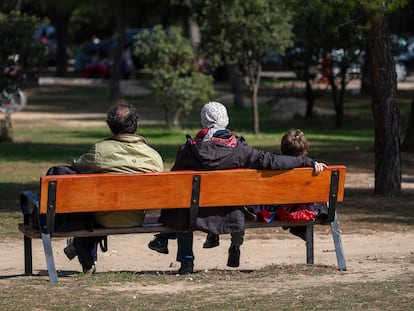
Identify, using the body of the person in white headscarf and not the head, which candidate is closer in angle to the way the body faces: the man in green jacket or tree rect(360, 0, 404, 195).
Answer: the tree

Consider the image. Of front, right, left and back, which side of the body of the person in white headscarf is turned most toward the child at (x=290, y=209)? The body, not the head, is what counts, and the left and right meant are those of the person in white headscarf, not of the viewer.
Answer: right

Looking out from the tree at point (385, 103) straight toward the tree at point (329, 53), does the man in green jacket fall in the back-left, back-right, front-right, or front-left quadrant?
back-left

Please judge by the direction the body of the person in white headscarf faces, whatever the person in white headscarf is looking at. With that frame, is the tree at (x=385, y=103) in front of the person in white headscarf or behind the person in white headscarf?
in front

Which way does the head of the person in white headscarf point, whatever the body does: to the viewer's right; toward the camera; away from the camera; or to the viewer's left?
away from the camera

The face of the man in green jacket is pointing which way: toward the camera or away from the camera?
away from the camera

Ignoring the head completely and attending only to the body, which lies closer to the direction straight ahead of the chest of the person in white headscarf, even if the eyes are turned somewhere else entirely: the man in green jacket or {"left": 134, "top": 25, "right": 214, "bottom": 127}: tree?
the tree

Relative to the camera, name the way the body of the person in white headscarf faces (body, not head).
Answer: away from the camera

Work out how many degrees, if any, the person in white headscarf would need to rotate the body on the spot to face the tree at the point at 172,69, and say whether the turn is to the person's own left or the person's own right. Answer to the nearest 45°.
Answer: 0° — they already face it

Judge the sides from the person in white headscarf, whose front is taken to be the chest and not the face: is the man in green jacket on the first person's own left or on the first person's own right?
on the first person's own left
